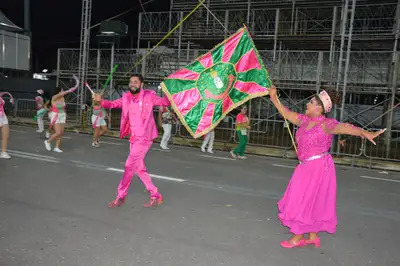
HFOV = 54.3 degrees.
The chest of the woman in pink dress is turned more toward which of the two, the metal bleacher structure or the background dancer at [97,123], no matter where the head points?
the background dancer

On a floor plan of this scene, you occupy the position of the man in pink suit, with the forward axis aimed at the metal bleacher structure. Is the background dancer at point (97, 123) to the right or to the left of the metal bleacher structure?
left

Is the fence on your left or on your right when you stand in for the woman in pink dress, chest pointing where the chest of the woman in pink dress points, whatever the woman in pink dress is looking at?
on your right

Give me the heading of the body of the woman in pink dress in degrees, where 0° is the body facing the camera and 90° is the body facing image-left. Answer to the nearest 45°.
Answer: approximately 45°

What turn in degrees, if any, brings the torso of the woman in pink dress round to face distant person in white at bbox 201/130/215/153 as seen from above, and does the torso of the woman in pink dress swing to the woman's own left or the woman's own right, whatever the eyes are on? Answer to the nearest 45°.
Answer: approximately 90° to the woman's own right

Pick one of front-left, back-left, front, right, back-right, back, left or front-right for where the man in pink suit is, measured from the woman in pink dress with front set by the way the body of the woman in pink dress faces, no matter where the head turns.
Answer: front-right

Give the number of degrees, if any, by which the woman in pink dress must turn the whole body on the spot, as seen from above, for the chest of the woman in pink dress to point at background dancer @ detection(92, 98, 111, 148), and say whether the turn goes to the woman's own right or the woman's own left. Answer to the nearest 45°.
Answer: approximately 90° to the woman's own right
